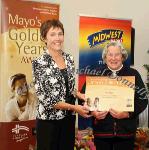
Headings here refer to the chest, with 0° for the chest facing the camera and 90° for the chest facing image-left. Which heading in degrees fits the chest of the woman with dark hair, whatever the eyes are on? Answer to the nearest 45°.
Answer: approximately 315°

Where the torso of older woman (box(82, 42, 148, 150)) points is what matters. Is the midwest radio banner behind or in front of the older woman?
behind

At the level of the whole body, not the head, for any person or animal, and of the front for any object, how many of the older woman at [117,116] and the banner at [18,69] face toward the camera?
2

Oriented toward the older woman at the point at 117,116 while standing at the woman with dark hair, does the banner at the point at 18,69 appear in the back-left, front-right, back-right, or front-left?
back-left

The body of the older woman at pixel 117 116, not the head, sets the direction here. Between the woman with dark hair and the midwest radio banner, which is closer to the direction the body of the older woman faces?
the woman with dark hair

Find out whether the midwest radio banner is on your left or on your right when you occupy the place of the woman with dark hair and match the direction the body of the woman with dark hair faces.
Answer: on your left

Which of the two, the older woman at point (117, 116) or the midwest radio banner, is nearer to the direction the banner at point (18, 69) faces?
the older woman

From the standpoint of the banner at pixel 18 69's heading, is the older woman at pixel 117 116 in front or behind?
in front

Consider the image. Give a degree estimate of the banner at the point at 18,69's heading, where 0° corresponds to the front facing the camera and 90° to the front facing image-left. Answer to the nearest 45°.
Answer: approximately 0°

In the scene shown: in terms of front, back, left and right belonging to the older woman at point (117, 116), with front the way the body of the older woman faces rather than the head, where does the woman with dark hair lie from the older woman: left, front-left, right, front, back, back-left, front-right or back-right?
right
